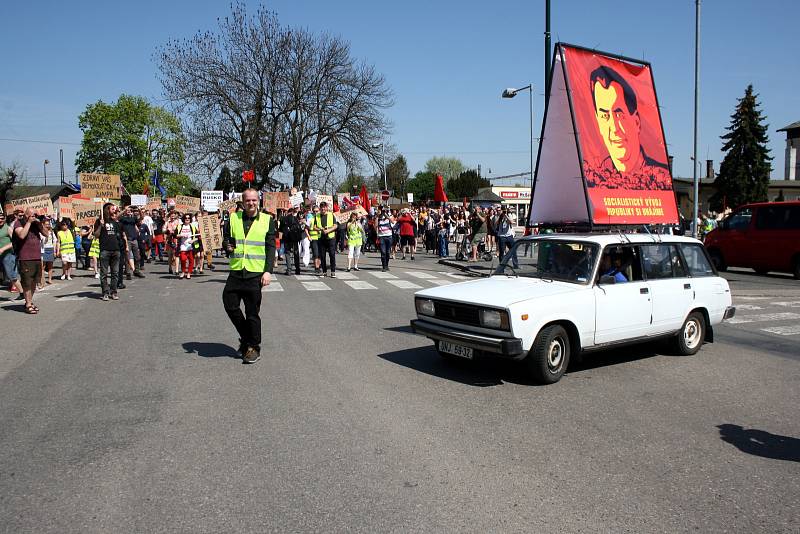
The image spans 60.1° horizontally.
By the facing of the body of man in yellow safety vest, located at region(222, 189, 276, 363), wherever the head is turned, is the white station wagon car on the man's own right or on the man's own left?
on the man's own left

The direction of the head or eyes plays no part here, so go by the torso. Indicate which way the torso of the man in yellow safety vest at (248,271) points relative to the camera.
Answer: toward the camera

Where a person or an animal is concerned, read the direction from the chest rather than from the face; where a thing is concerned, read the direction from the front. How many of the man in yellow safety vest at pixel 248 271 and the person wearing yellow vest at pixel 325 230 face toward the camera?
2

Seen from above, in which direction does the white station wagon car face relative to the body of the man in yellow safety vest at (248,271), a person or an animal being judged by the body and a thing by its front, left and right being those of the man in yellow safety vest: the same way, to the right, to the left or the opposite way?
to the right

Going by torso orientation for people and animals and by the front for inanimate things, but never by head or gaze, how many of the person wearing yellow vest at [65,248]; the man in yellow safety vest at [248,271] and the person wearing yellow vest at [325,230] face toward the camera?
3

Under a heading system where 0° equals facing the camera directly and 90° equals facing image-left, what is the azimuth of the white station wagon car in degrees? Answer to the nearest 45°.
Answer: approximately 45°

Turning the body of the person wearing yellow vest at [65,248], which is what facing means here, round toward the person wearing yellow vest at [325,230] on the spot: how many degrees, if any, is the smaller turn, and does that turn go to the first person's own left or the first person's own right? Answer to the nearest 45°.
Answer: approximately 45° to the first person's own left

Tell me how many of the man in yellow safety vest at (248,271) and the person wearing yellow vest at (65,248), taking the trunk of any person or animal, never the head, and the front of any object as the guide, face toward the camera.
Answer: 2

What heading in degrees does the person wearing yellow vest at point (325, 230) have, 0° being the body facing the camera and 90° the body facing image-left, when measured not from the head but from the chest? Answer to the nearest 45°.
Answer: approximately 0°

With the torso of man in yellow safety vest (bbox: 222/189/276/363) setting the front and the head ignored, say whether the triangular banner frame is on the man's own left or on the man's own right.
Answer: on the man's own left

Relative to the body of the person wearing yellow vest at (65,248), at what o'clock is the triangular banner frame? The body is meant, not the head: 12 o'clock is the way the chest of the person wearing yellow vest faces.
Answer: The triangular banner frame is roughly at 11 o'clock from the person wearing yellow vest.

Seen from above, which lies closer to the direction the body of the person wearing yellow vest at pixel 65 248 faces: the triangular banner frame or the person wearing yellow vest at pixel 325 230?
the triangular banner frame

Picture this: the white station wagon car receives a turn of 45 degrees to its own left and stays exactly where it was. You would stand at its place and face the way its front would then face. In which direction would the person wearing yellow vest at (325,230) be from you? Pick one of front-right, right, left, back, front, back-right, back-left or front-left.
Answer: back-right
